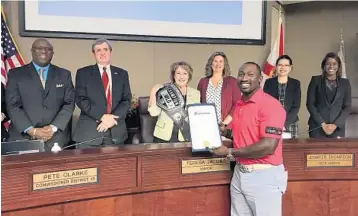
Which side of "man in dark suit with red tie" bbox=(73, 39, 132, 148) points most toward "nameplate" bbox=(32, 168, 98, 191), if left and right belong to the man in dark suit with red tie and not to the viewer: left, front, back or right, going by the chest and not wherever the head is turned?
front

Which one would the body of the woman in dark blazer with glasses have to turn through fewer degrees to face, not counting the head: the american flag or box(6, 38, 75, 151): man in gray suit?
the man in gray suit

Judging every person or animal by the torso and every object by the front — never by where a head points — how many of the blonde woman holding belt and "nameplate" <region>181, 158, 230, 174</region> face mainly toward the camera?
2

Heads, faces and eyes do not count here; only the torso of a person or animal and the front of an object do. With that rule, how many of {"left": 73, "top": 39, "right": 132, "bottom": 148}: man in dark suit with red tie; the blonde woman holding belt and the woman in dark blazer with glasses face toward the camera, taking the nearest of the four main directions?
3

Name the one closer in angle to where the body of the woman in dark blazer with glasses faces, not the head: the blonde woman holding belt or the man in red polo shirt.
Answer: the man in red polo shirt

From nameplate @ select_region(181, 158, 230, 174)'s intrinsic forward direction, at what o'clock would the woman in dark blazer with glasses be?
The woman in dark blazer with glasses is roughly at 7 o'clock from the nameplate.

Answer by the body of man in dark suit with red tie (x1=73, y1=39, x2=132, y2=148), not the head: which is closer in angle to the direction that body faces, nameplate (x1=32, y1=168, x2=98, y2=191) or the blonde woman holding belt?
the nameplate

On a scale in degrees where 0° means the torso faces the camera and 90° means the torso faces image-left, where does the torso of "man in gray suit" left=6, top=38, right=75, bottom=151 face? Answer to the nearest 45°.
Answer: approximately 0°

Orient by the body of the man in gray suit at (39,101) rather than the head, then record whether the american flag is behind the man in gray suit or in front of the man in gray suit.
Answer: behind

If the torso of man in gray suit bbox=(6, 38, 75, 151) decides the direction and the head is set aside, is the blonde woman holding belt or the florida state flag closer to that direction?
the blonde woman holding belt

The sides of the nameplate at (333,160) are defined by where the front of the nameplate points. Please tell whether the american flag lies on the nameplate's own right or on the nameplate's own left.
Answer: on the nameplate's own right

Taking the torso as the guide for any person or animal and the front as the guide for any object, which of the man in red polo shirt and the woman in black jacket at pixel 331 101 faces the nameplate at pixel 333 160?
the woman in black jacket
